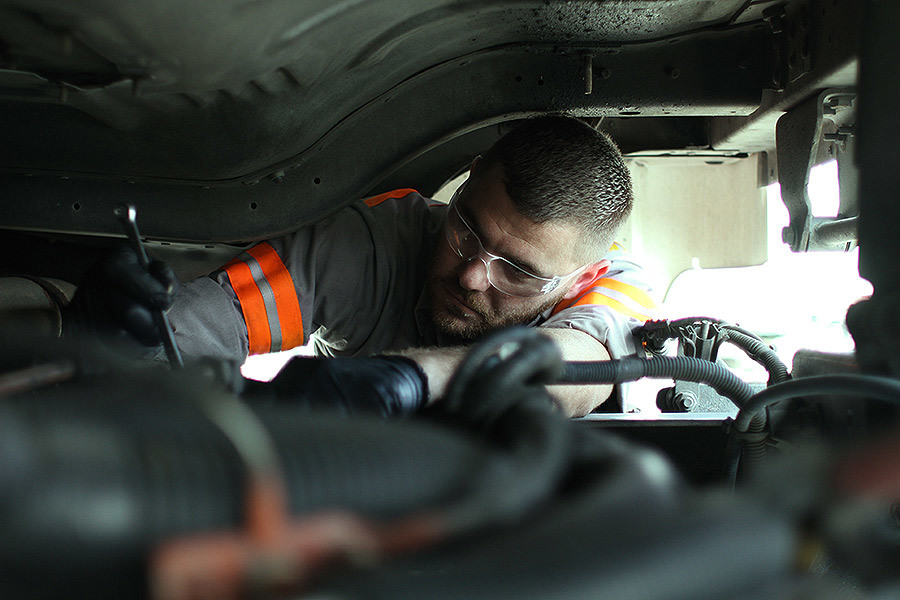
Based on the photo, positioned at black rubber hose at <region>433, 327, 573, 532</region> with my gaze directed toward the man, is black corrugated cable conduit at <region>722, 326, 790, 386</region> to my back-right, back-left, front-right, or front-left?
front-right

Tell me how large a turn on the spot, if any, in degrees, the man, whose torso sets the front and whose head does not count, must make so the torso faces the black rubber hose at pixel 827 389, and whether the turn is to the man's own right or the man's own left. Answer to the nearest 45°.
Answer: approximately 45° to the man's own left

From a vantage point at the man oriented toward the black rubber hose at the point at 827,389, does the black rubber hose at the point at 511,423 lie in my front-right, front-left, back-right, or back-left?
front-right

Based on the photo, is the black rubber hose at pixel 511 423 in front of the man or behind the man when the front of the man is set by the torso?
in front

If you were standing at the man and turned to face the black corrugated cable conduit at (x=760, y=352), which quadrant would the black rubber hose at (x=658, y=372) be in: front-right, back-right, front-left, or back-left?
front-right

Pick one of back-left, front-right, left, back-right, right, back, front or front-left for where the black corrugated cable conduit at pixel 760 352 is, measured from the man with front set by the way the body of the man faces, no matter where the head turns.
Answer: left

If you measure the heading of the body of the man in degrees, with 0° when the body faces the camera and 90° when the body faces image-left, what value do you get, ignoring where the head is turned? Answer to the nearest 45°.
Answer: approximately 45°

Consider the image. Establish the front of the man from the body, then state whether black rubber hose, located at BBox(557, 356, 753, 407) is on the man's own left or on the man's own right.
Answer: on the man's own left
